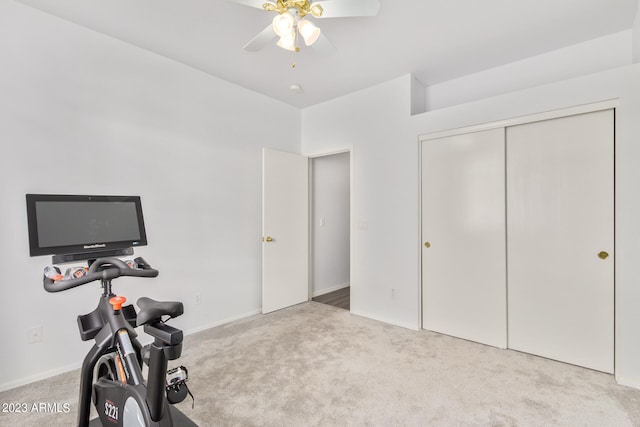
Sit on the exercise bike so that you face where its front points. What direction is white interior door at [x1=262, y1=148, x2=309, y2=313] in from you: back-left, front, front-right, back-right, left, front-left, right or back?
right

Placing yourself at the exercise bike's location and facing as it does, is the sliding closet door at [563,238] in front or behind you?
behind

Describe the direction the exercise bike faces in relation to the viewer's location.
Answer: facing away from the viewer and to the left of the viewer

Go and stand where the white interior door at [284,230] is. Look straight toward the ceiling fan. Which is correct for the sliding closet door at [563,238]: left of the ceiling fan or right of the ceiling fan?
left

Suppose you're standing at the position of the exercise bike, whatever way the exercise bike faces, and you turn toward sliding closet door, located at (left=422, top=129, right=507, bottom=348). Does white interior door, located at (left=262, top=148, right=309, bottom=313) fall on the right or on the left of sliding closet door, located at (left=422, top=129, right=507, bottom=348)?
left

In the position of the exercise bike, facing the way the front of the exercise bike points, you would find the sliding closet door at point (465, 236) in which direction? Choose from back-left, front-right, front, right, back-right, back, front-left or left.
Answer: back-right
